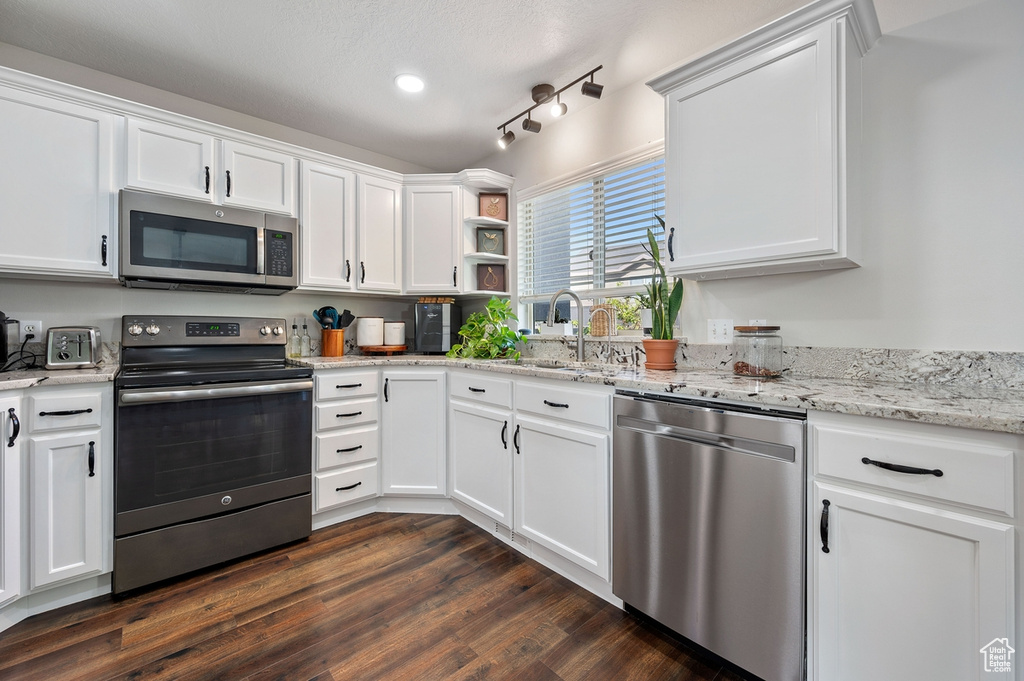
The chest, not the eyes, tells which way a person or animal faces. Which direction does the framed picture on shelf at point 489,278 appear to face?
toward the camera

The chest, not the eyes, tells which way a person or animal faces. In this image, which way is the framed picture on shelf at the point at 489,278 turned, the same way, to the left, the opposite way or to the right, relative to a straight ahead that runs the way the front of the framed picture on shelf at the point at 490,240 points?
the same way

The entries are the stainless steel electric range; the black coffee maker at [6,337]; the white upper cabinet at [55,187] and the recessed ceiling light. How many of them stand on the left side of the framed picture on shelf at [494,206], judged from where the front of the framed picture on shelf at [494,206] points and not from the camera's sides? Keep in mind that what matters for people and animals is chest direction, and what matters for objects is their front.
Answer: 0

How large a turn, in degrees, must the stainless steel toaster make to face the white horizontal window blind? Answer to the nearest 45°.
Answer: approximately 45° to its left

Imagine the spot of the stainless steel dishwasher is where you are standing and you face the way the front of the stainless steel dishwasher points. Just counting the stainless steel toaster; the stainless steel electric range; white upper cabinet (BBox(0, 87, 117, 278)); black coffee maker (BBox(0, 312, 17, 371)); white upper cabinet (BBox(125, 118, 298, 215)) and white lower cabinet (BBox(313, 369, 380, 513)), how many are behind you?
0

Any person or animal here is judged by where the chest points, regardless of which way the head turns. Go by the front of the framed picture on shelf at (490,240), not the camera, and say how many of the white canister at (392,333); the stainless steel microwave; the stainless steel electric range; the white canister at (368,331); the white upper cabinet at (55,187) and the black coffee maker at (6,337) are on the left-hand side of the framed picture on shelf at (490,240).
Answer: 0

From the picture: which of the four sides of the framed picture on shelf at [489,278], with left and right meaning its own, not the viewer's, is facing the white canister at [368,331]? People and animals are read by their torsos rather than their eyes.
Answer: right

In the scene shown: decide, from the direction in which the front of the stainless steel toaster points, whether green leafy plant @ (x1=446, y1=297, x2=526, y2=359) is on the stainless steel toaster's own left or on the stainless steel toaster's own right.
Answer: on the stainless steel toaster's own left

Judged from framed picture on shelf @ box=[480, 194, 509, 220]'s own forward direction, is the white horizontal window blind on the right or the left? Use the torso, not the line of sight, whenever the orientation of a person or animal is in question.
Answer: on its left

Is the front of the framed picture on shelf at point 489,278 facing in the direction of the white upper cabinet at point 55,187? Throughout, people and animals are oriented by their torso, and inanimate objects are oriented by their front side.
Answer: no

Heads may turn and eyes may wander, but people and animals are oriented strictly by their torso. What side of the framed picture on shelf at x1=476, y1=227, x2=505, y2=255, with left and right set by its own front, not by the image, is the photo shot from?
front
